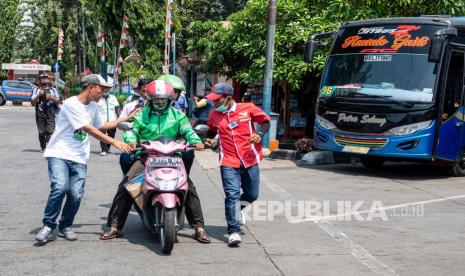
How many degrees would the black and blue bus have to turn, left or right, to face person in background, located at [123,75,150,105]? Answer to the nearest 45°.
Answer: approximately 45° to its right

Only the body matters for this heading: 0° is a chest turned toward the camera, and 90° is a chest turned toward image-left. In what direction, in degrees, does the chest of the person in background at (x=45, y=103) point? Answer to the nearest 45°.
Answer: approximately 0°

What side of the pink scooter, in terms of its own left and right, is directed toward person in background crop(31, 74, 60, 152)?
back

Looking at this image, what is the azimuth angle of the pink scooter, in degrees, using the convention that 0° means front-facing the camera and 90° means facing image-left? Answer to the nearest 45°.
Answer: approximately 0°

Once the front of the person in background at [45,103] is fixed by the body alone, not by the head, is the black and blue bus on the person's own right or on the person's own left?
on the person's own left

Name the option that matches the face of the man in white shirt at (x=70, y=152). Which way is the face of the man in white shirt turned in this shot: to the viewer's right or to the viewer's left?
to the viewer's right

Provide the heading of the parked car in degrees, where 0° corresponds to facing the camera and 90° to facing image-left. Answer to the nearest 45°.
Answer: approximately 270°
